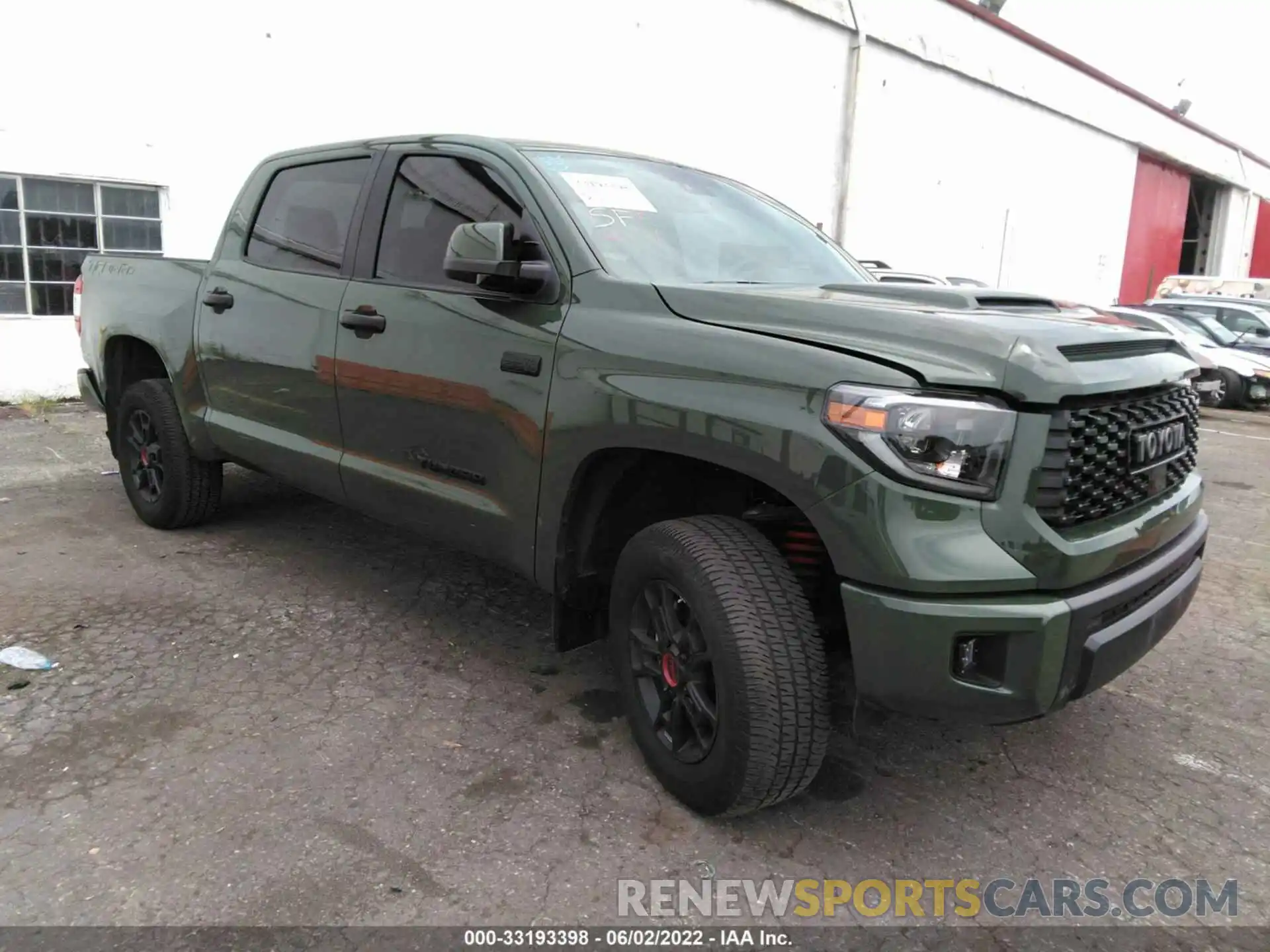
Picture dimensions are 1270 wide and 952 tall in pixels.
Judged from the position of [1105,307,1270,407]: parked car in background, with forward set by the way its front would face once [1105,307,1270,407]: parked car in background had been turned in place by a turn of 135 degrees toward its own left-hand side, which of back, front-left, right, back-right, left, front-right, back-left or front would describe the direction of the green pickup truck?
back

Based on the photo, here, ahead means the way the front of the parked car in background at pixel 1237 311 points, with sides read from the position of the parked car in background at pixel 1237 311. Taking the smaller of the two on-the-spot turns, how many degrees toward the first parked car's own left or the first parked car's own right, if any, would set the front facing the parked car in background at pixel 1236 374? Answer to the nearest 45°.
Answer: approximately 45° to the first parked car's own right

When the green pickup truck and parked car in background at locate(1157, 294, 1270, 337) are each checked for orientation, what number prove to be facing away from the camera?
0

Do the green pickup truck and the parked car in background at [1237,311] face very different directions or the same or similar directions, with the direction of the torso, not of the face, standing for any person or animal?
same or similar directions

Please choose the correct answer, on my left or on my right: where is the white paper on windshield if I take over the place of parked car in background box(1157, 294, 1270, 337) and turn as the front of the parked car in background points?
on my right

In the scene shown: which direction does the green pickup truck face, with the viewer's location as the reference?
facing the viewer and to the right of the viewer

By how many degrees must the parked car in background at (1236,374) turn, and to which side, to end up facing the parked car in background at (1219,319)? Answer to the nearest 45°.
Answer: approximately 135° to its left

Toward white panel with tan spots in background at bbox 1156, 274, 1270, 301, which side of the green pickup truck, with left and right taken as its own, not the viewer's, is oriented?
left

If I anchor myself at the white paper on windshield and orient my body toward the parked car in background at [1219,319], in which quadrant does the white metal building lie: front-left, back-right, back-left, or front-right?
front-left

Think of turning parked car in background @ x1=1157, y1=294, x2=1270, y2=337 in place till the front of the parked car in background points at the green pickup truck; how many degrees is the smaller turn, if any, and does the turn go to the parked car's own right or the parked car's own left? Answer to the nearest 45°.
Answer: approximately 45° to the parked car's own right

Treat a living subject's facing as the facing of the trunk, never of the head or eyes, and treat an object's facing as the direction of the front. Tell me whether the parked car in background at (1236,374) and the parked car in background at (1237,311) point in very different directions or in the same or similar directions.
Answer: same or similar directions

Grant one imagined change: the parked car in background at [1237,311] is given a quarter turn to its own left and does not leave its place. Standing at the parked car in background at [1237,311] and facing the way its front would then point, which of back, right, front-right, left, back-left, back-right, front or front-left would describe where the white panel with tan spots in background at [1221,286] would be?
front-left
